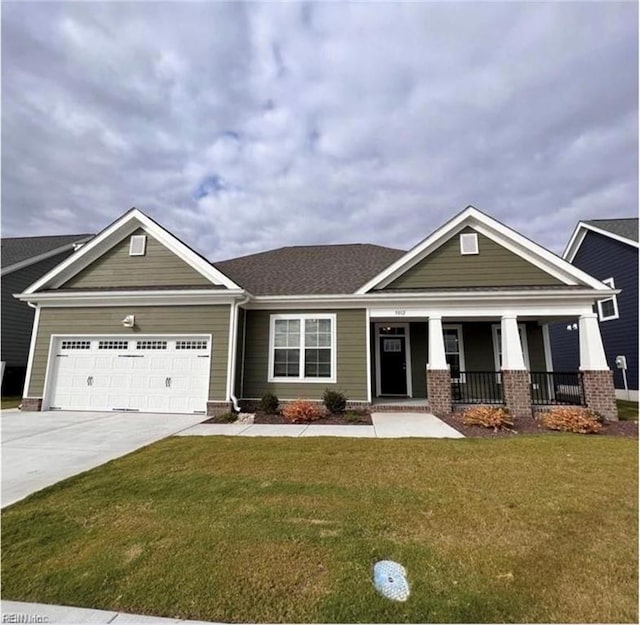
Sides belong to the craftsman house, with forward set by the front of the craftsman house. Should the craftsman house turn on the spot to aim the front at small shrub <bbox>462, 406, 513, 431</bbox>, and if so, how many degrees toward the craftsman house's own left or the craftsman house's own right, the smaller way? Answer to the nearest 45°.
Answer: approximately 45° to the craftsman house's own left

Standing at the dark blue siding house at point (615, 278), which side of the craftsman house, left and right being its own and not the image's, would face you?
left

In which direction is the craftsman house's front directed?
toward the camera

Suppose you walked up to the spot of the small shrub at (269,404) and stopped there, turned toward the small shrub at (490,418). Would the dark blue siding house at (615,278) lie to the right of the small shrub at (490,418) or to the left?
left

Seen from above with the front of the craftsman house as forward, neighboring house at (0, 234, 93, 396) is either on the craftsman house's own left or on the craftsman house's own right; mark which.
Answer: on the craftsman house's own right

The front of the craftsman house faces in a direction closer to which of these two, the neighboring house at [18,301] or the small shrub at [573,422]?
the small shrub

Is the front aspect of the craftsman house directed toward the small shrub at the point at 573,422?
no

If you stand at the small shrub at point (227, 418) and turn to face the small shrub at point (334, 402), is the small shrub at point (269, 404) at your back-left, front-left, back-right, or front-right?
front-left

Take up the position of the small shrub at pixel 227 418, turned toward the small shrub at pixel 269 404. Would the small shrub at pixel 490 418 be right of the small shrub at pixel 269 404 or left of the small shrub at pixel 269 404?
right
